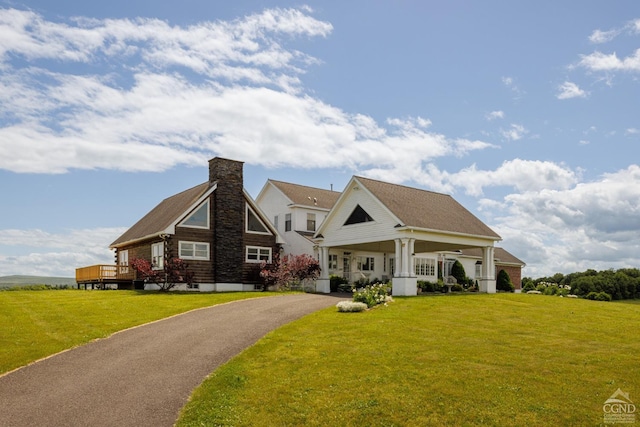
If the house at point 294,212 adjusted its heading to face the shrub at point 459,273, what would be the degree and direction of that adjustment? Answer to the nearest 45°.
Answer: approximately 45° to its left

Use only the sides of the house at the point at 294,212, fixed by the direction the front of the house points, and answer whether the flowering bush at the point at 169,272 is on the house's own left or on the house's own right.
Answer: on the house's own right

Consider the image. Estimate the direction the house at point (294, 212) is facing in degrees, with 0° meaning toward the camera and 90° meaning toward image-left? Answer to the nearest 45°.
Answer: approximately 315°
